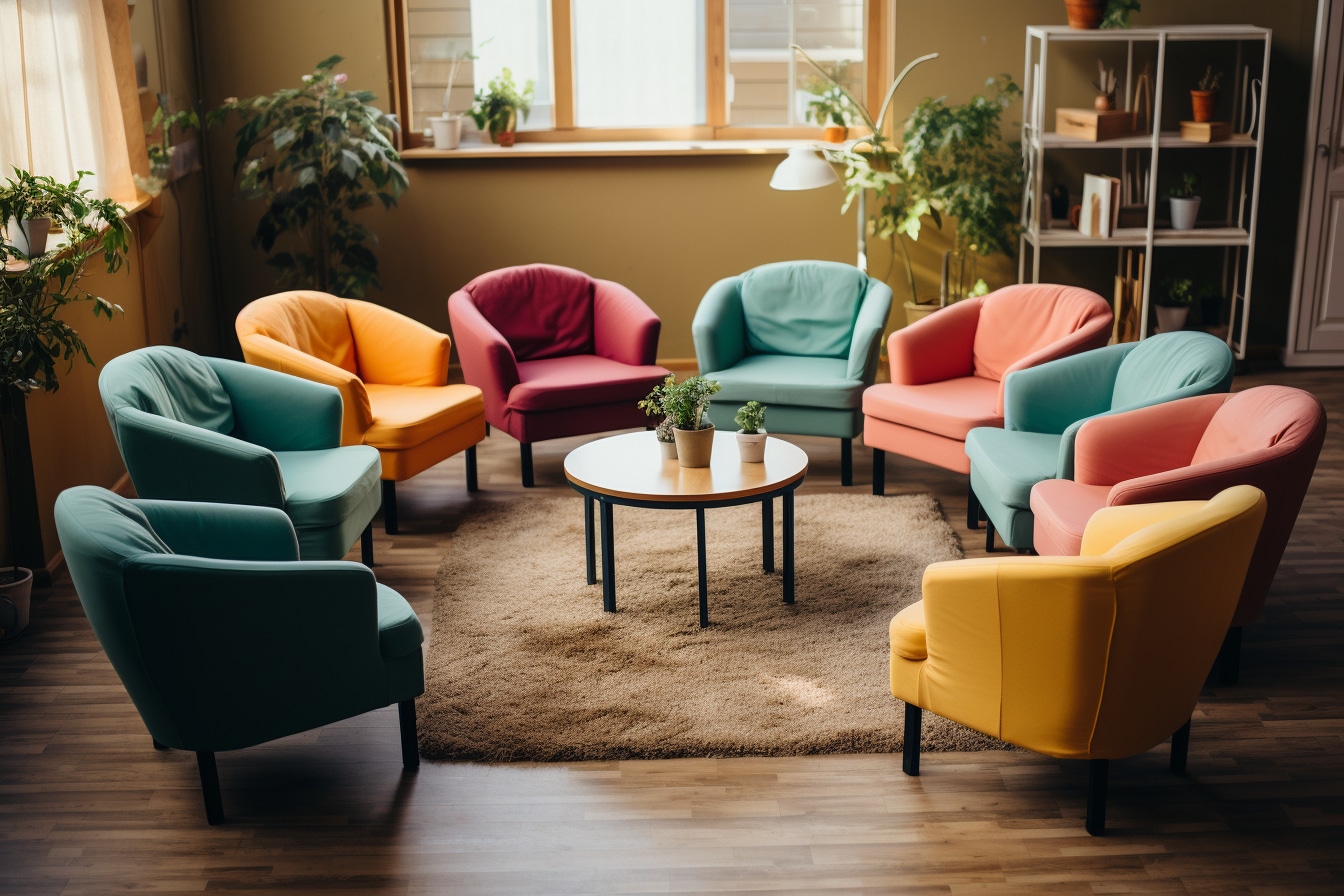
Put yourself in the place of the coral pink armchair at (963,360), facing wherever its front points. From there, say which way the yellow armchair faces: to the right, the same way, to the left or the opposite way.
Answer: to the right

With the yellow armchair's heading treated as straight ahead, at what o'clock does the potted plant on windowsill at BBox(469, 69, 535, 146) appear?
The potted plant on windowsill is roughly at 12 o'clock from the yellow armchair.

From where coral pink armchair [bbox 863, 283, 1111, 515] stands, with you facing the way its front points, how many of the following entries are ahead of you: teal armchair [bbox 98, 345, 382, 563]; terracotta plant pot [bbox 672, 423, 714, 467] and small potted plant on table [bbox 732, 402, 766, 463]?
3

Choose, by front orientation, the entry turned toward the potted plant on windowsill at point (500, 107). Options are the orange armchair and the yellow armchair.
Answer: the yellow armchair

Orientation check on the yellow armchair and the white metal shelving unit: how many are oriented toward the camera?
1

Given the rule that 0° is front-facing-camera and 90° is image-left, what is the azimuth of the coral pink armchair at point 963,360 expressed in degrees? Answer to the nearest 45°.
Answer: approximately 45°

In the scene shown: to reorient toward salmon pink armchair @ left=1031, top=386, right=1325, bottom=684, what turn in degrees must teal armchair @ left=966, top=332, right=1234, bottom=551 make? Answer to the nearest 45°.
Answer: approximately 90° to its left

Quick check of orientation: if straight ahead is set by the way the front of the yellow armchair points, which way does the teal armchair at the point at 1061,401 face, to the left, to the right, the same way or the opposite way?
to the left

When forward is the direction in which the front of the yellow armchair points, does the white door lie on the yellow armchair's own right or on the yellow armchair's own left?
on the yellow armchair's own right

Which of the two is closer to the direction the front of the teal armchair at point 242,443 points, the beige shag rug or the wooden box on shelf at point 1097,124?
the beige shag rug

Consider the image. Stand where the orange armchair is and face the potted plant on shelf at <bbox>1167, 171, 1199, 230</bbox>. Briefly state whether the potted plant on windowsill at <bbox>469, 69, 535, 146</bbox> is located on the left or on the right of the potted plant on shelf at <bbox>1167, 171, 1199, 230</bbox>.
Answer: left

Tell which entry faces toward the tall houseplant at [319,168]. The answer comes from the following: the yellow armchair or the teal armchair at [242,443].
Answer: the yellow armchair

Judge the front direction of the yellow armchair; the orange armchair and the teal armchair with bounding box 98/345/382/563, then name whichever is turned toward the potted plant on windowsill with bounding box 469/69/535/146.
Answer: the yellow armchair

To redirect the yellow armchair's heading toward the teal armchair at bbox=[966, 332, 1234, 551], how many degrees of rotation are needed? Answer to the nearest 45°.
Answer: approximately 45° to its right

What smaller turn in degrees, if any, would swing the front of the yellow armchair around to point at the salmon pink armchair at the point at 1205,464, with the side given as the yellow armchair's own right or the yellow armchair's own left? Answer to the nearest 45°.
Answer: approximately 45° to the yellow armchair's own right
